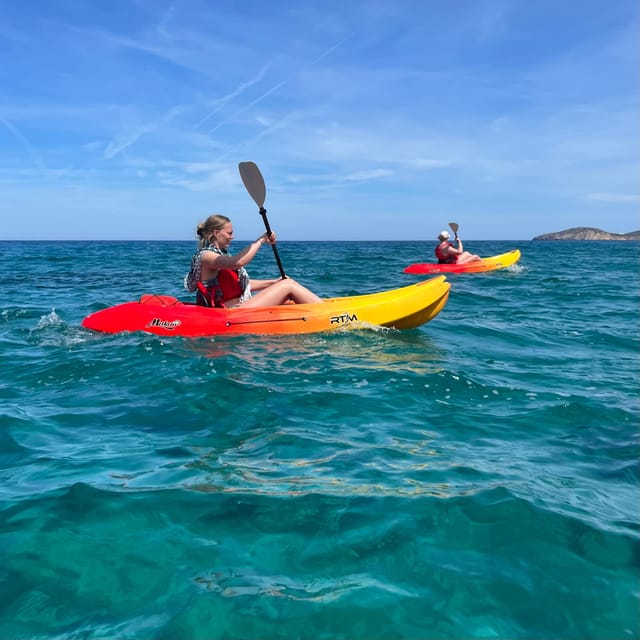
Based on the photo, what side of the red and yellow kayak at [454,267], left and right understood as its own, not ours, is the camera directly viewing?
right

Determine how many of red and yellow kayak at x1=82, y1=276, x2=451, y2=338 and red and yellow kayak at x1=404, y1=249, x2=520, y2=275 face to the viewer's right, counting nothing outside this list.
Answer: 2

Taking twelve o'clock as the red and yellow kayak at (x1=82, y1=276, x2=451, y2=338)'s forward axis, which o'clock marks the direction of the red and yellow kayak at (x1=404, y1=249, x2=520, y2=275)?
the red and yellow kayak at (x1=404, y1=249, x2=520, y2=275) is roughly at 10 o'clock from the red and yellow kayak at (x1=82, y1=276, x2=451, y2=338).

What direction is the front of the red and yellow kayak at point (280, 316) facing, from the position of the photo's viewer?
facing to the right of the viewer

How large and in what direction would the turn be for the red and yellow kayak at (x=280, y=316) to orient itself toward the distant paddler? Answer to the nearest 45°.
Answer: approximately 45° to its left

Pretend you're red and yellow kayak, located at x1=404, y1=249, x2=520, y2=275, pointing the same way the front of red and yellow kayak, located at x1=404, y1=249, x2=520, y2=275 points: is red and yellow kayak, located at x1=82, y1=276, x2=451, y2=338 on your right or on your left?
on your right
